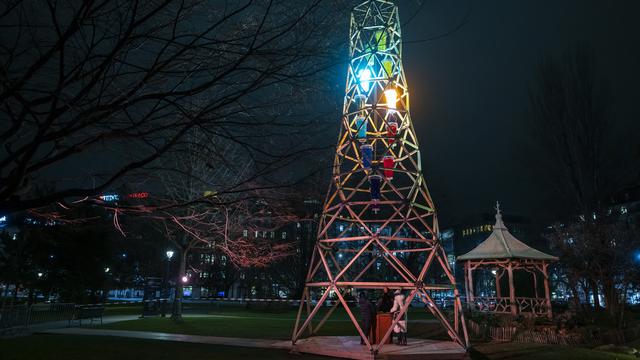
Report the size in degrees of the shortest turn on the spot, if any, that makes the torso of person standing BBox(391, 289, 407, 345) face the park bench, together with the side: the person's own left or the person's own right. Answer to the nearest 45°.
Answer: approximately 45° to the person's own right

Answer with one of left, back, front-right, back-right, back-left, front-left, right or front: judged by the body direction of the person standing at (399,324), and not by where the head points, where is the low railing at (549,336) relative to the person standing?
back-right

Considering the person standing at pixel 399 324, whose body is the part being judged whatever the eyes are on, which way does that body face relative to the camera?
to the viewer's left

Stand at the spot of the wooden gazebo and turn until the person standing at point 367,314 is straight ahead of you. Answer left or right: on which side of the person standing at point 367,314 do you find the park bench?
right

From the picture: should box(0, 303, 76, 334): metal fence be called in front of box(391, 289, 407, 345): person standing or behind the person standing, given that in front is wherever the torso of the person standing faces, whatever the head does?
in front
